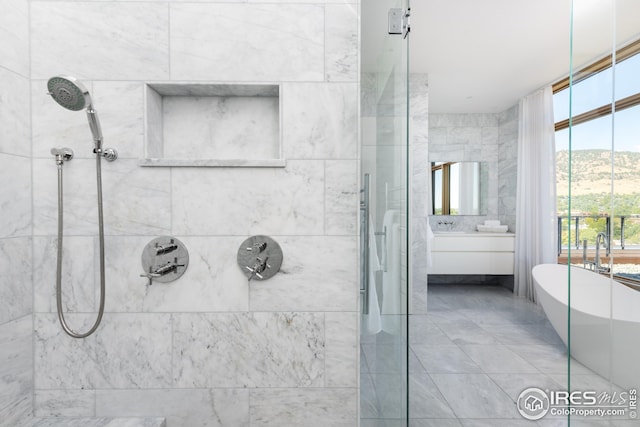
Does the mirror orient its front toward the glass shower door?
yes

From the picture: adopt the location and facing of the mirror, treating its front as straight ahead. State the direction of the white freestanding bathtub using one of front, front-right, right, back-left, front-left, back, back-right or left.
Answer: front

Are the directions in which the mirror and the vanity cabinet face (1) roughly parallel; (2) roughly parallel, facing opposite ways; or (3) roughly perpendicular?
roughly parallel

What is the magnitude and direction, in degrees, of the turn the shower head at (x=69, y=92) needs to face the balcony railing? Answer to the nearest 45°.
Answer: approximately 90° to its left

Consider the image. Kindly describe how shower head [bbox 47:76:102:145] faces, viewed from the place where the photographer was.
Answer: facing the viewer and to the left of the viewer

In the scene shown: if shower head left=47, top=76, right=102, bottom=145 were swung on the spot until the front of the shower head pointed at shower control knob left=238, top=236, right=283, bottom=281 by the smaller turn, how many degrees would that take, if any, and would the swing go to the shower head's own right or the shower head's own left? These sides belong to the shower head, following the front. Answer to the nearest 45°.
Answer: approximately 135° to the shower head's own left

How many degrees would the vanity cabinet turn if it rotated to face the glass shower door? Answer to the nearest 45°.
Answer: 0° — it already faces it

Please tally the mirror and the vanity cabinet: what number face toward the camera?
2

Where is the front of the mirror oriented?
toward the camera

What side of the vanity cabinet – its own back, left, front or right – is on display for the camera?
front

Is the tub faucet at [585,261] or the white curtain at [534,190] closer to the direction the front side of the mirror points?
the tub faucet
